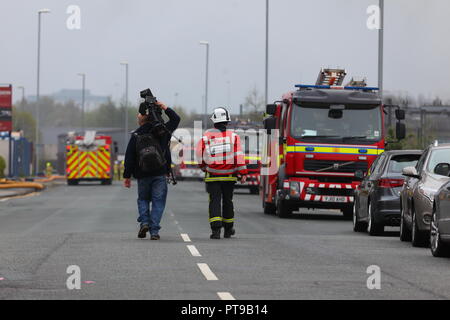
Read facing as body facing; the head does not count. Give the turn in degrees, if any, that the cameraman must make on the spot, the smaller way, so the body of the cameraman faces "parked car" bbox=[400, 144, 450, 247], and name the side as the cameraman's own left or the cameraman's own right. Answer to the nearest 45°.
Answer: approximately 90° to the cameraman's own right

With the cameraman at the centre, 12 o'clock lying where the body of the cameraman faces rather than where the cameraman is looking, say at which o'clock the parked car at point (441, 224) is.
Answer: The parked car is roughly at 4 o'clock from the cameraman.

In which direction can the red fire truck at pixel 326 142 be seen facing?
toward the camera

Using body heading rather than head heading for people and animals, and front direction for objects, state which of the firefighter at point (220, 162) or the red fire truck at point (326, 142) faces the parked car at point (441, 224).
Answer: the red fire truck

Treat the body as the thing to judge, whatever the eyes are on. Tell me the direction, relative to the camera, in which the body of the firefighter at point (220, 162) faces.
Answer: away from the camera

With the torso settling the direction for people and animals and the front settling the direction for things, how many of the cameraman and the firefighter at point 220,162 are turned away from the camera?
2

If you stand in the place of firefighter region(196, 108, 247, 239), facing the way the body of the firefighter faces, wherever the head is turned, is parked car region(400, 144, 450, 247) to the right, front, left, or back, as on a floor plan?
right

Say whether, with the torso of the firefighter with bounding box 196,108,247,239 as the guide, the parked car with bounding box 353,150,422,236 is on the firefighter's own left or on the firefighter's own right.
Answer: on the firefighter's own right

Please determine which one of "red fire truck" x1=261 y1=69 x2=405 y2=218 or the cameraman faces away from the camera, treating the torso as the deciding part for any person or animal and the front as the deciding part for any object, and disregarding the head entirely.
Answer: the cameraman

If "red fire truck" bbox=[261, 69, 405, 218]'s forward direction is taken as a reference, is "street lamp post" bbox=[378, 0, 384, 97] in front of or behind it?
behind

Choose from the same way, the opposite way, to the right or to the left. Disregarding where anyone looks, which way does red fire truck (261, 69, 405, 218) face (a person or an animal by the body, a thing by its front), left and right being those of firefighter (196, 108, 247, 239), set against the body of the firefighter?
the opposite way

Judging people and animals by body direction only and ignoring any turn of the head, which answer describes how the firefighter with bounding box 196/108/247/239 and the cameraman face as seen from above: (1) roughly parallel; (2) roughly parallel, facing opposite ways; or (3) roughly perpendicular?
roughly parallel

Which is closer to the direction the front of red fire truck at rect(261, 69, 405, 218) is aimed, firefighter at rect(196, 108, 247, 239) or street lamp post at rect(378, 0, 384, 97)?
the firefighter

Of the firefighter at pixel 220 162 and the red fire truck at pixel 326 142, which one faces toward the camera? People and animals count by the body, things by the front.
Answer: the red fire truck

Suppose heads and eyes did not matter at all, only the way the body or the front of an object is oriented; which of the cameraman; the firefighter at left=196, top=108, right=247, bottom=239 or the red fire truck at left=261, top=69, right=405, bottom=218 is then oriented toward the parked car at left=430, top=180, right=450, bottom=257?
the red fire truck

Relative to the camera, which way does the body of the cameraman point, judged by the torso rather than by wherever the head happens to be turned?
away from the camera
